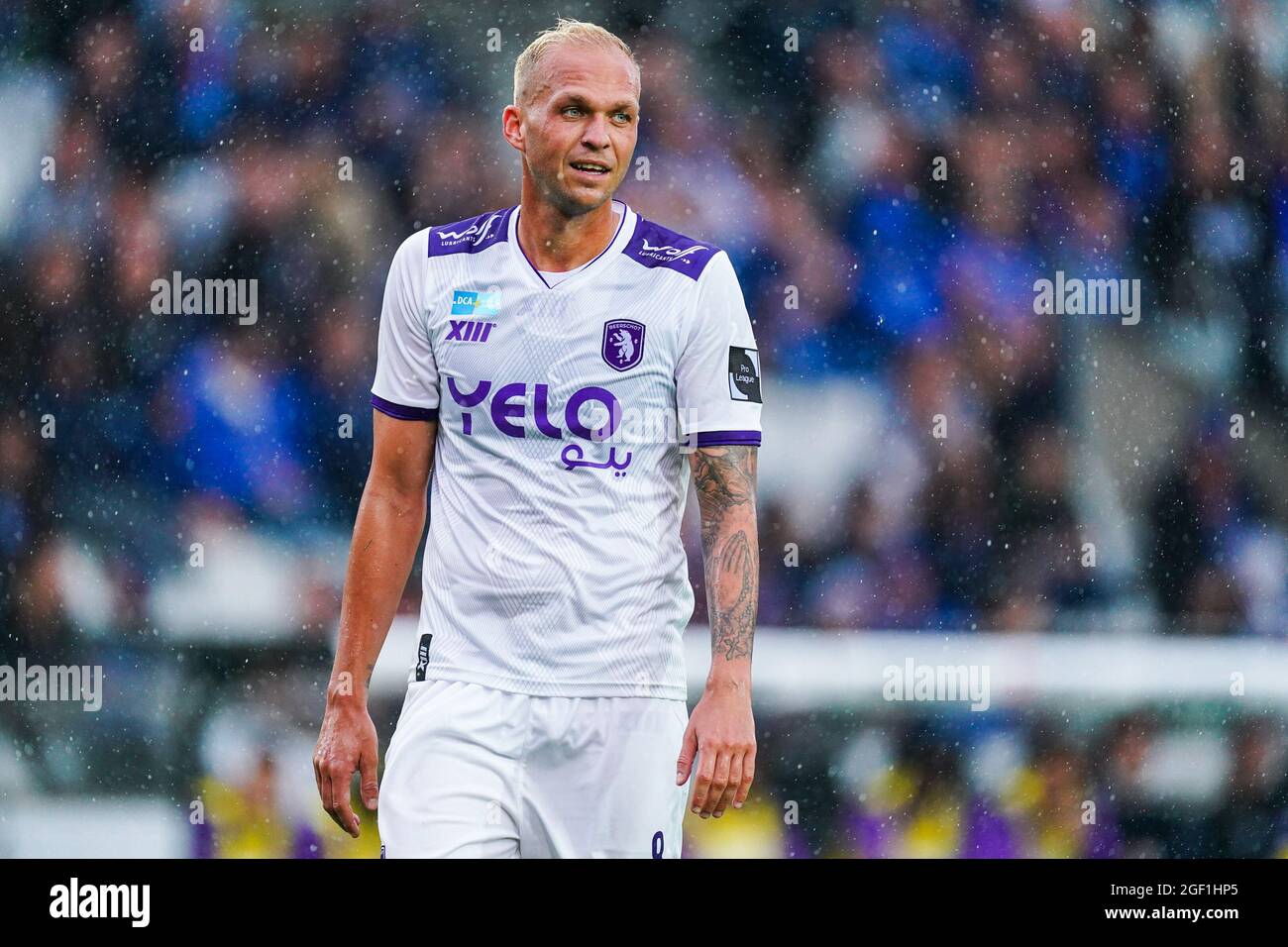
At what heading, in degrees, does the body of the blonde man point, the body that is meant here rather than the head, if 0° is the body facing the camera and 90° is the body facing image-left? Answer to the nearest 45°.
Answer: approximately 0°
